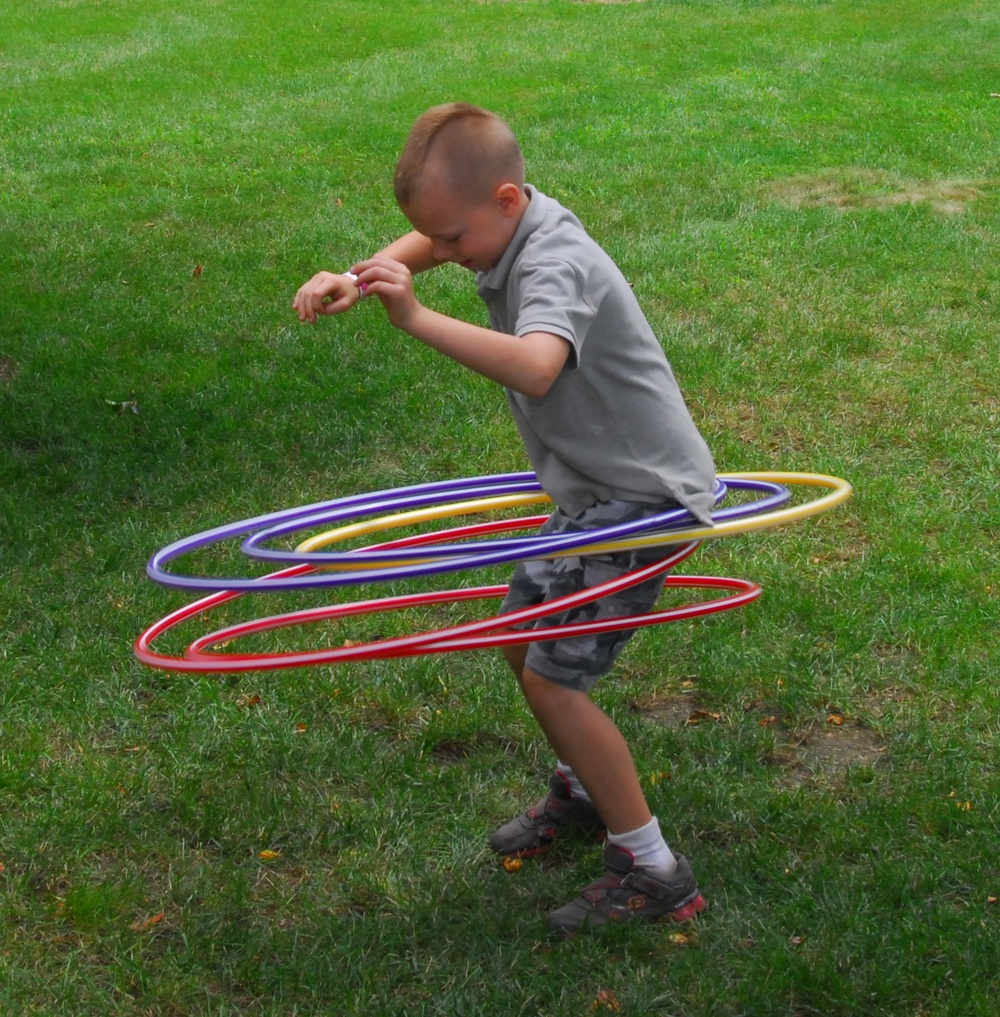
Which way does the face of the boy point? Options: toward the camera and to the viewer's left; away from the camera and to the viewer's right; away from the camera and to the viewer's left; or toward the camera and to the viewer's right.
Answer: toward the camera and to the viewer's left

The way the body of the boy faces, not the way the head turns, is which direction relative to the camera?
to the viewer's left
